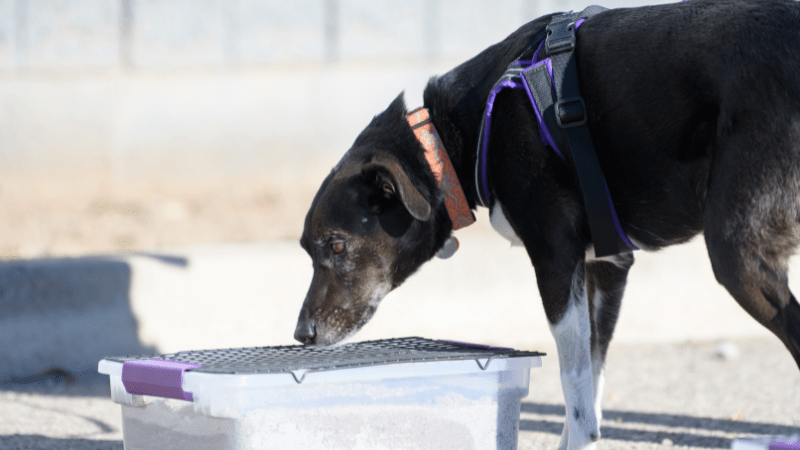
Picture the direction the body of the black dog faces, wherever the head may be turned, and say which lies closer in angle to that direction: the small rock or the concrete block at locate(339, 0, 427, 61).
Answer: the concrete block

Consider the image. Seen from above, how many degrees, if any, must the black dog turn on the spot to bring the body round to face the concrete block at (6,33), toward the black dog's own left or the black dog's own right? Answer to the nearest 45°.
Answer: approximately 45° to the black dog's own right

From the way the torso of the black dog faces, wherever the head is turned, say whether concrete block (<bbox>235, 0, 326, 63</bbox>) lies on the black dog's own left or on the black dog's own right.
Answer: on the black dog's own right

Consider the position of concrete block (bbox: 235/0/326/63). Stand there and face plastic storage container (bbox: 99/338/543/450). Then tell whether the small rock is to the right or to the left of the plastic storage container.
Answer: left

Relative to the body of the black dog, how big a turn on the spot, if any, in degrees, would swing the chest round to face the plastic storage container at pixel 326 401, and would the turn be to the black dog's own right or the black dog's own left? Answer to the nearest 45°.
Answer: approximately 45° to the black dog's own left

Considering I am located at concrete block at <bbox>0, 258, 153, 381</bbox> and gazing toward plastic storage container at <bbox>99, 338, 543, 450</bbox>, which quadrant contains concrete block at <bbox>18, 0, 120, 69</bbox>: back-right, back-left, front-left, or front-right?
back-left

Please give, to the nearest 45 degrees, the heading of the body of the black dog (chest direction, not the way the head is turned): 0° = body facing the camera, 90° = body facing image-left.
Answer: approximately 90°

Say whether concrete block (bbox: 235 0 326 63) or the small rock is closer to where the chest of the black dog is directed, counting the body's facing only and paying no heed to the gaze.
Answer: the concrete block
